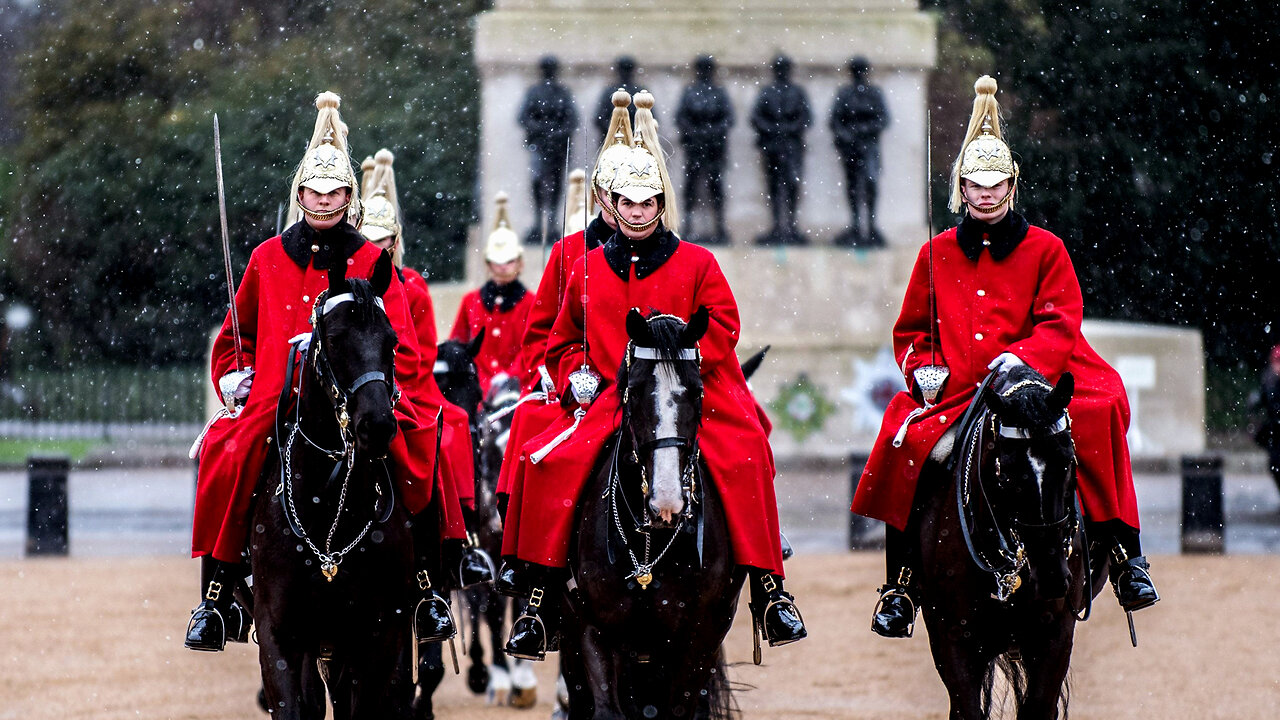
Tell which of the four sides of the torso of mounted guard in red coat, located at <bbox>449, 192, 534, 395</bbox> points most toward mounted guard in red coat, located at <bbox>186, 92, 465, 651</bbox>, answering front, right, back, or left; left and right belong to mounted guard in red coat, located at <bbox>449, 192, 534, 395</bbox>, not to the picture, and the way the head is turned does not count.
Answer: front

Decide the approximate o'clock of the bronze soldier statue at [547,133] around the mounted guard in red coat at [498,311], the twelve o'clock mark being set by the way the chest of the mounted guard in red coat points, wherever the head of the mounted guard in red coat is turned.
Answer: The bronze soldier statue is roughly at 6 o'clock from the mounted guard in red coat.

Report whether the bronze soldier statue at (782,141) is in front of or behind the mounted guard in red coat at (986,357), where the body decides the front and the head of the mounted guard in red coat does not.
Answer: behind

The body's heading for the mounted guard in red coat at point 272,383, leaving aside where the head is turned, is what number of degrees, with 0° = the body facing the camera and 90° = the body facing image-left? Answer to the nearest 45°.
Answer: approximately 0°

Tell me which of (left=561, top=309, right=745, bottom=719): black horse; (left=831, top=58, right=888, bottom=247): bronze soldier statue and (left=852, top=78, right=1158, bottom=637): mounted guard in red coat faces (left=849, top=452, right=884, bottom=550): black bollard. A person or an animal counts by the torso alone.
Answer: the bronze soldier statue

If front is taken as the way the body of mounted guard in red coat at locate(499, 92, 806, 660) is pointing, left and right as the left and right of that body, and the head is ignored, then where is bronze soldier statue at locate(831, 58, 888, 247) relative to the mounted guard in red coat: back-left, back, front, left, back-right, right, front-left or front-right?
back

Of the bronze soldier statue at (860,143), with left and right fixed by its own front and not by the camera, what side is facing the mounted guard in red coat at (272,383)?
front

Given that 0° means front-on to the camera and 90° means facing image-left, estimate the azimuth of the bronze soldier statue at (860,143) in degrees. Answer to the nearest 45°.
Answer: approximately 0°

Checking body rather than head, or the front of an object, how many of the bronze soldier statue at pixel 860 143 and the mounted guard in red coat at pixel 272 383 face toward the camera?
2
